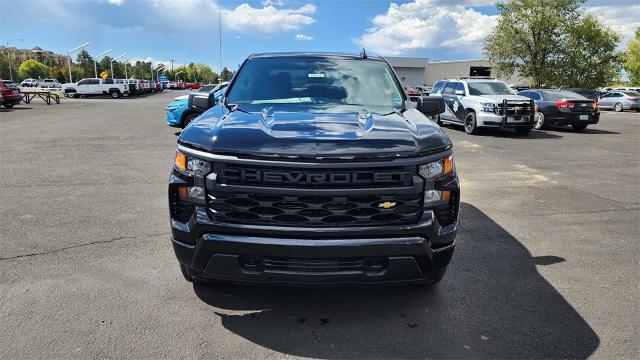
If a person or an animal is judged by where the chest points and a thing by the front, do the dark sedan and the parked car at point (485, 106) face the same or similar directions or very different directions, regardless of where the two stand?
very different directions

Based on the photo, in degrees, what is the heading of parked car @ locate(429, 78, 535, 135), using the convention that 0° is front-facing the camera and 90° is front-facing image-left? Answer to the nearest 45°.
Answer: approximately 315°

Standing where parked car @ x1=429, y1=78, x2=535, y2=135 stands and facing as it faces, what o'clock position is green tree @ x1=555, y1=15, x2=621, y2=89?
The green tree is roughly at 8 o'clock from the parked car.

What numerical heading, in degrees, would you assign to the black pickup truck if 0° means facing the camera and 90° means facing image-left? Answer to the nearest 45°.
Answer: approximately 0°

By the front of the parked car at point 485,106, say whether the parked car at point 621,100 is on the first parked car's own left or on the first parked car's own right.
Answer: on the first parked car's own left

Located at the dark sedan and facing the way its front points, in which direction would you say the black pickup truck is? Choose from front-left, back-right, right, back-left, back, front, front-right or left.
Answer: back-left

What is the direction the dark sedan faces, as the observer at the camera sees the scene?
facing away from the viewer and to the left of the viewer

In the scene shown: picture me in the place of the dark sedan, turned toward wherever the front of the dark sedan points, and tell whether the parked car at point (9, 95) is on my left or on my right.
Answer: on my left

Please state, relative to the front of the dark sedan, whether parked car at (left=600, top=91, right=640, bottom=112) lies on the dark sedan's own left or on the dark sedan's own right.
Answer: on the dark sedan's own right

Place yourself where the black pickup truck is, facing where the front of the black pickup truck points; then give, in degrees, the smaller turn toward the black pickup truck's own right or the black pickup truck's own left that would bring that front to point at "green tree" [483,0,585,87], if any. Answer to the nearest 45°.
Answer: approximately 135° to the black pickup truck's own left

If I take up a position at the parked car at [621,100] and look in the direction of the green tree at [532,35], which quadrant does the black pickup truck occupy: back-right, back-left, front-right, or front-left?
back-left

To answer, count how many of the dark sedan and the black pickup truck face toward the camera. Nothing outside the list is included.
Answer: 1

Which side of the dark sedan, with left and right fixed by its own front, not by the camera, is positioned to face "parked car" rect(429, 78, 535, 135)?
left
